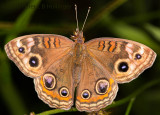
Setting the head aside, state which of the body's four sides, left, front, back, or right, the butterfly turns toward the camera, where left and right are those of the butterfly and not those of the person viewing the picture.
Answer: back

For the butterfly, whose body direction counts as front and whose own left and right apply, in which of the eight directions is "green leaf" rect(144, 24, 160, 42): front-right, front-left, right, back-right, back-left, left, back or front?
front-right

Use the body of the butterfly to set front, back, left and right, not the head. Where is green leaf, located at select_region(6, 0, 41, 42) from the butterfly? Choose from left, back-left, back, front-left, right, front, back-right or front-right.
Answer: front-left
